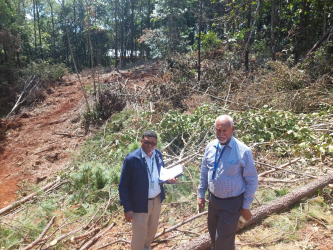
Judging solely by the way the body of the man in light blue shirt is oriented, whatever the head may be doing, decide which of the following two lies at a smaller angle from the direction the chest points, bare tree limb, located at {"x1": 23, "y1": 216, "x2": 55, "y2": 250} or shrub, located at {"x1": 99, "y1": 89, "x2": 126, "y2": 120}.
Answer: the bare tree limb

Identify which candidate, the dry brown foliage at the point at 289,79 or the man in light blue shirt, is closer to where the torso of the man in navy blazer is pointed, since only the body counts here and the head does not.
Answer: the man in light blue shirt

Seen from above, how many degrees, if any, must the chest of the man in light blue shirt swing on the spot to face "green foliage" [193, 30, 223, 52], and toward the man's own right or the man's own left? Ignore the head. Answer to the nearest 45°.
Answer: approximately 135° to the man's own right

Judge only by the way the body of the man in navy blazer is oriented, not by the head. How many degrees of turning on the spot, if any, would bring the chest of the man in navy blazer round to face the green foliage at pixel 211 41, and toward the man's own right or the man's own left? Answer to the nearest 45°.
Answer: approximately 135° to the man's own left

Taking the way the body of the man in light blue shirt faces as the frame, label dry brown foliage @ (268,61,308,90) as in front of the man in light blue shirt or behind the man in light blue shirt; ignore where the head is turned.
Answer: behind

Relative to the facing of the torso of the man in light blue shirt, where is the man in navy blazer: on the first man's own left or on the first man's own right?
on the first man's own right

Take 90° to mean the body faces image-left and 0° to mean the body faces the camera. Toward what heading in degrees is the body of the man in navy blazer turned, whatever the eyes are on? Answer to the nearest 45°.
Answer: approximately 315°

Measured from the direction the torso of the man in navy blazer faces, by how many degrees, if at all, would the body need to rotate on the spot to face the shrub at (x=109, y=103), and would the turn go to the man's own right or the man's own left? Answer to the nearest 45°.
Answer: approximately 135° to the man's own left

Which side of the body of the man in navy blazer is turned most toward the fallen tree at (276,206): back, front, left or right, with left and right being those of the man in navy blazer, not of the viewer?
left
